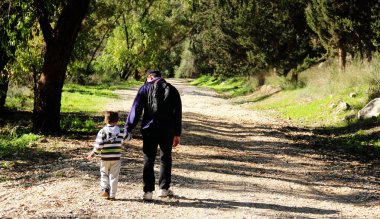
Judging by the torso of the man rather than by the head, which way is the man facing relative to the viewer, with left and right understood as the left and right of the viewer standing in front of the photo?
facing away from the viewer

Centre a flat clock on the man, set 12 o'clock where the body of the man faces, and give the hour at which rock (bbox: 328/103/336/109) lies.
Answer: The rock is roughly at 1 o'clock from the man.

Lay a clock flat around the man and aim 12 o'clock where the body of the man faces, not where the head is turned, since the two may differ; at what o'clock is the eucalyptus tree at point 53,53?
The eucalyptus tree is roughly at 11 o'clock from the man.

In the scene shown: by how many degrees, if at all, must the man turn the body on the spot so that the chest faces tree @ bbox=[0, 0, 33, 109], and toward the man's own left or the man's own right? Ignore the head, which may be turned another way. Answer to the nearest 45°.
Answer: approximately 45° to the man's own left

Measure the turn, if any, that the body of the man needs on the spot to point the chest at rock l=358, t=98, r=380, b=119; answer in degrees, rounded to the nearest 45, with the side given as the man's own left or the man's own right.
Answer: approximately 45° to the man's own right

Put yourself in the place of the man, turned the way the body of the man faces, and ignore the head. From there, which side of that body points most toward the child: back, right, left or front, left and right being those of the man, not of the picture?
left

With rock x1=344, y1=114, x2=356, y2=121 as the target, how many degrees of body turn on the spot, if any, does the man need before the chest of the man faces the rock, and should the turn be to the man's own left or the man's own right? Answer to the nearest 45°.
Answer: approximately 45° to the man's own right

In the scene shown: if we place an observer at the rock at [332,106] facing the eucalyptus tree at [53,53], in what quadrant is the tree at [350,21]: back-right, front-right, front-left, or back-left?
back-right

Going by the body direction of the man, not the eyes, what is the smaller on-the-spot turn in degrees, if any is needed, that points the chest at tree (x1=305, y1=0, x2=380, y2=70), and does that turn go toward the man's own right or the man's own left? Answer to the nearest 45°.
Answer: approximately 45° to the man's own right
